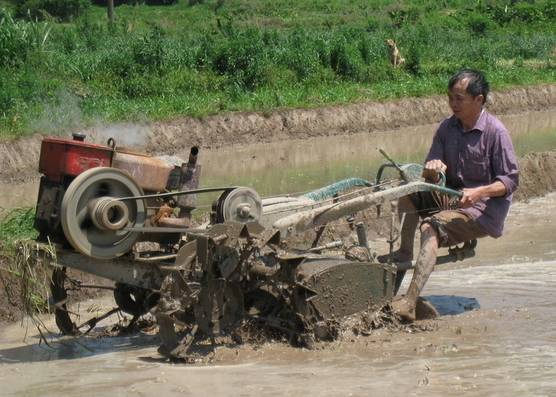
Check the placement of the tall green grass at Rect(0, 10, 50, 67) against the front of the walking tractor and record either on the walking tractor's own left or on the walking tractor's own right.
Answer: on the walking tractor's own right

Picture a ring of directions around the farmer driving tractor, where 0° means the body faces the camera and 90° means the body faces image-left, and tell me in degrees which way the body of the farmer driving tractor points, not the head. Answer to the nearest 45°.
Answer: approximately 45°

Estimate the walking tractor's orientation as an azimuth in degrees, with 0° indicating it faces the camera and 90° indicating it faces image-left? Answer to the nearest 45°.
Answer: approximately 90°
